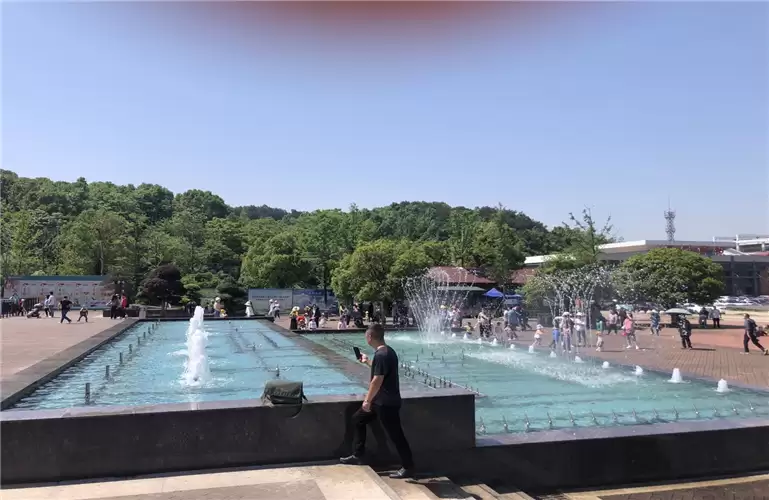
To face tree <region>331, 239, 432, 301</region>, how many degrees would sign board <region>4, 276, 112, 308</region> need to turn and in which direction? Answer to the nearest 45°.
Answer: approximately 45° to its left

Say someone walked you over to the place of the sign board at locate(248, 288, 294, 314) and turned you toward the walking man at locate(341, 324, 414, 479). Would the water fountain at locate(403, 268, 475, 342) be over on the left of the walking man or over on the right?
left

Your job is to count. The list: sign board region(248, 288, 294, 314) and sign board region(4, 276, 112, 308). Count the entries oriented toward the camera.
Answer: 2

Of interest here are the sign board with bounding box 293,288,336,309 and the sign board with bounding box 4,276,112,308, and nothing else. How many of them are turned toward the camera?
2

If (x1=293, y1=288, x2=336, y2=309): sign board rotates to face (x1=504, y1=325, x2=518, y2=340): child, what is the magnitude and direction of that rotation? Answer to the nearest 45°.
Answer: approximately 45° to its left

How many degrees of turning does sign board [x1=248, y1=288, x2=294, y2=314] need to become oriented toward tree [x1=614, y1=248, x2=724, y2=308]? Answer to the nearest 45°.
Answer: approximately 45° to its left

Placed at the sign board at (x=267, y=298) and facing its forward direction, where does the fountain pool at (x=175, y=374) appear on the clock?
The fountain pool is roughly at 12 o'clock from the sign board.

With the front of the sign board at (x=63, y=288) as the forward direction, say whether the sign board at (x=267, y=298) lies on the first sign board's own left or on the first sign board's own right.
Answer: on the first sign board's own left

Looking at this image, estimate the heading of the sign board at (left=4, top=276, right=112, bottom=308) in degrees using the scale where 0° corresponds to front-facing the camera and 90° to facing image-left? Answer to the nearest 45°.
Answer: approximately 0°
